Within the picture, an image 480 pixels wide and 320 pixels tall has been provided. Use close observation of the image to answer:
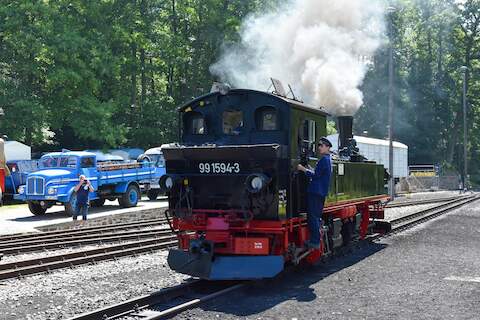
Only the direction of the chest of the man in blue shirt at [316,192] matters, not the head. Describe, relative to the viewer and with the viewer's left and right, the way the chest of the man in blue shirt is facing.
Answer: facing to the left of the viewer

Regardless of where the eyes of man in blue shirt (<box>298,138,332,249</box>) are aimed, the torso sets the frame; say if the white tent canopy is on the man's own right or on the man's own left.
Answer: on the man's own right

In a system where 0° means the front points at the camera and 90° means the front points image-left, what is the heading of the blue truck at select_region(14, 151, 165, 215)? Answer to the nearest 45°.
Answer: approximately 45°

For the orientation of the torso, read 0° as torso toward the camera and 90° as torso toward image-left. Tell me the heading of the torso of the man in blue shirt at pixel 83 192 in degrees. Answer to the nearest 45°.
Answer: approximately 0°

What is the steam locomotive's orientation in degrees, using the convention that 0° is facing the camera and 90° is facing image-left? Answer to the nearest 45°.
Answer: approximately 225°

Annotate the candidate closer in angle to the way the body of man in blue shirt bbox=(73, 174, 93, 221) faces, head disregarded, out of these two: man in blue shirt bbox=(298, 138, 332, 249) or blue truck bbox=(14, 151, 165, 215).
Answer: the man in blue shirt

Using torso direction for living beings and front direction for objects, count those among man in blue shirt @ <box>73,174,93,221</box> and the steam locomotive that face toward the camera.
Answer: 1

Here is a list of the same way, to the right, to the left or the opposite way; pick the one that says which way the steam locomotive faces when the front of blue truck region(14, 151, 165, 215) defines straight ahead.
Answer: the opposite way
